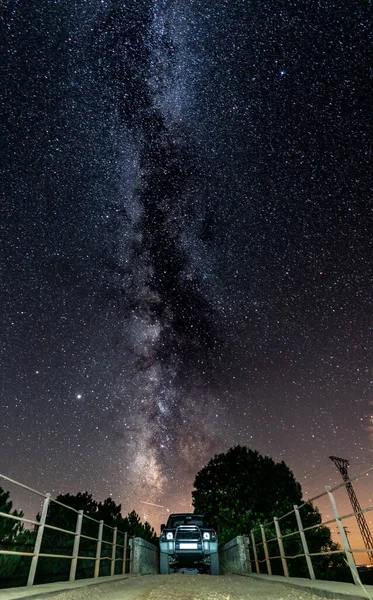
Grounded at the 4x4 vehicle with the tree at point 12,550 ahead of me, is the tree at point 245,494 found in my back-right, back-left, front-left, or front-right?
back-right

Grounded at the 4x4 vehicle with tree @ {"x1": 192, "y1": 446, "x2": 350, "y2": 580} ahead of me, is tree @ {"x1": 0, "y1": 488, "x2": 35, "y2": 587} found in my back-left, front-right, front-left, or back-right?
back-left

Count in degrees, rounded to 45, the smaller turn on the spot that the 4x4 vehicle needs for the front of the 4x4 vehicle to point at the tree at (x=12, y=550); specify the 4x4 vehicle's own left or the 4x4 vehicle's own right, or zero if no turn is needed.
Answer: approximately 45° to the 4x4 vehicle's own right

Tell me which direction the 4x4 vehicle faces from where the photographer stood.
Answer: facing the viewer

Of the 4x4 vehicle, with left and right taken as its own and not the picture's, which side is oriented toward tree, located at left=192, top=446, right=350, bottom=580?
back
